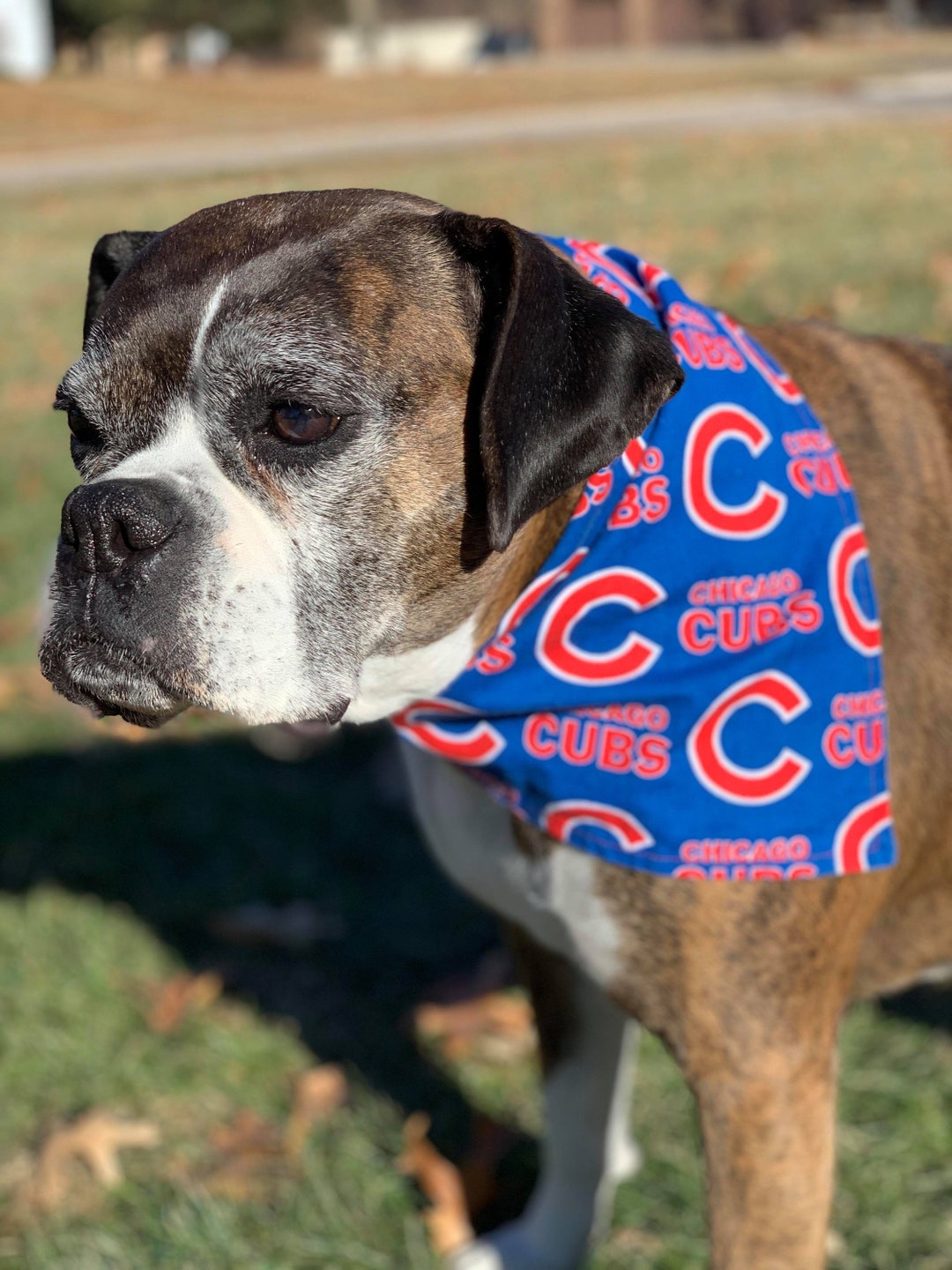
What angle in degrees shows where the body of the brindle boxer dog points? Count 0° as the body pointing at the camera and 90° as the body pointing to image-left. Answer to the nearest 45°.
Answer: approximately 45°

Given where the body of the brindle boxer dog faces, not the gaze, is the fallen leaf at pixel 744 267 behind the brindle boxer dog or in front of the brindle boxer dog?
behind
